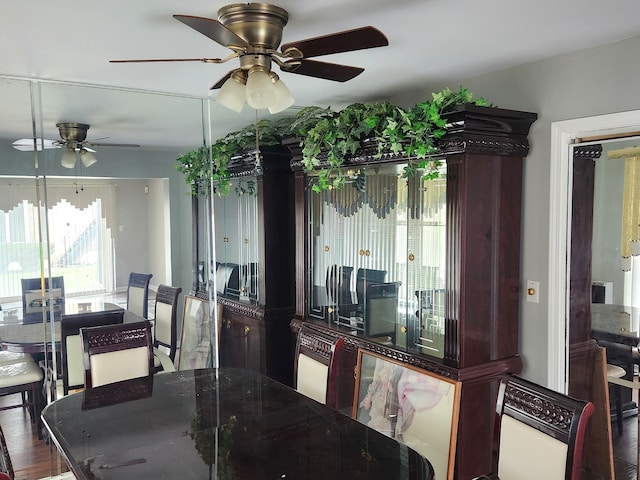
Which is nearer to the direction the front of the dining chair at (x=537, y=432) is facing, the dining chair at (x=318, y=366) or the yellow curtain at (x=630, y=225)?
the dining chair

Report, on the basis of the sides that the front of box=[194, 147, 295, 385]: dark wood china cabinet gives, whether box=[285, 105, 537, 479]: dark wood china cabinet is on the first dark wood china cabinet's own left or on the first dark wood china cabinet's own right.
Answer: on the first dark wood china cabinet's own left

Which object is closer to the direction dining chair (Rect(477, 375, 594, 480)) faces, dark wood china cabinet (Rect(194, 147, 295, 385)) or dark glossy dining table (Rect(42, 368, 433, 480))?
the dark glossy dining table

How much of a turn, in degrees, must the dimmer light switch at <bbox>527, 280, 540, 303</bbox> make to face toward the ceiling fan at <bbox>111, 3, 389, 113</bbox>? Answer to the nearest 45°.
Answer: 0° — it already faces it
